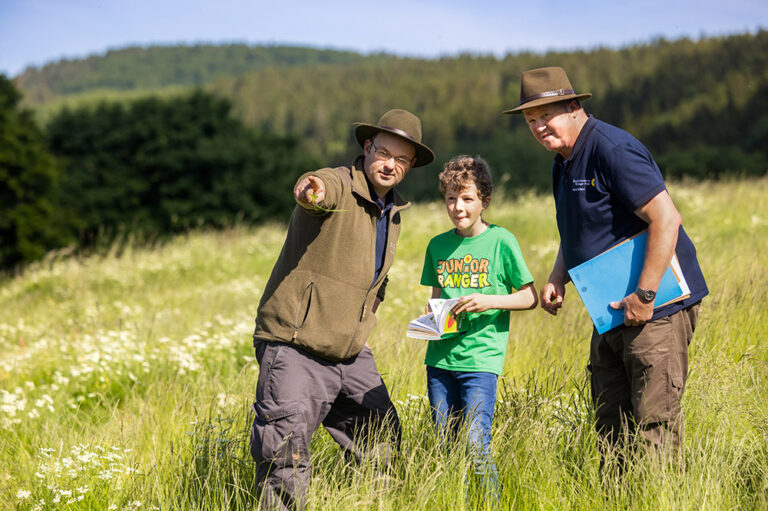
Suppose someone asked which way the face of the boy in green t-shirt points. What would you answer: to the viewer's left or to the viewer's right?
to the viewer's left

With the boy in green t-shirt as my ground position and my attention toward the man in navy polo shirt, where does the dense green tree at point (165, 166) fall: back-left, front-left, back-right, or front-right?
back-left

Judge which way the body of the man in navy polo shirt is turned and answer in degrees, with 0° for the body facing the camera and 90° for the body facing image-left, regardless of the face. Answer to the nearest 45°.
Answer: approximately 45°

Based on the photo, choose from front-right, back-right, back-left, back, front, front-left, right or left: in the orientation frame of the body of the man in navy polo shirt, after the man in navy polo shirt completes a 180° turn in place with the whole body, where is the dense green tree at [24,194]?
left

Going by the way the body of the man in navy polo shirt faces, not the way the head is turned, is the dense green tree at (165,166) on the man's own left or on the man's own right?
on the man's own right

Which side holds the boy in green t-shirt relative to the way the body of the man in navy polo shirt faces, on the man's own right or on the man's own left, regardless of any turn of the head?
on the man's own right

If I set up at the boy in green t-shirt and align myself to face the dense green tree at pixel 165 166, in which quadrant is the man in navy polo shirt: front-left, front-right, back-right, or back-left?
back-right
